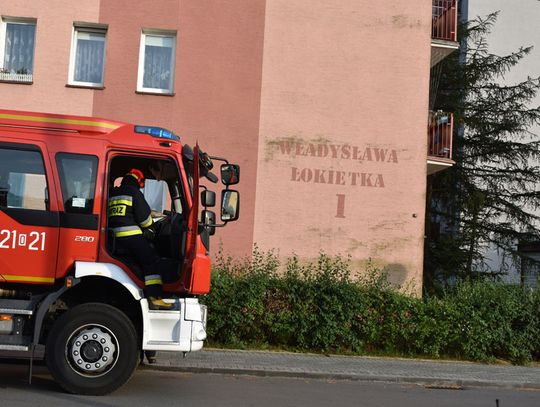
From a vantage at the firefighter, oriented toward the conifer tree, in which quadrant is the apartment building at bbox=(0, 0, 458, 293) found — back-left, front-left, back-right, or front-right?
front-left

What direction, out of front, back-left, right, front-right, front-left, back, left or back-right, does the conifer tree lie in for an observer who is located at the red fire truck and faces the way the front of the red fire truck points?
front-left

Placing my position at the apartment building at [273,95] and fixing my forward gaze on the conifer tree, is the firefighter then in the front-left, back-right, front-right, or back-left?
back-right

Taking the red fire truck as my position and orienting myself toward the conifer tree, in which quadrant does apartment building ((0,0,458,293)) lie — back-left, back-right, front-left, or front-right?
front-left

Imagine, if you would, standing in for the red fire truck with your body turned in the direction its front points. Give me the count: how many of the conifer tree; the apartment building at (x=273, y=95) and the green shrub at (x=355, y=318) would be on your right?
0

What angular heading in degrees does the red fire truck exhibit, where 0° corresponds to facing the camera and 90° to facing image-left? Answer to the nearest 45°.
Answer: approximately 270°

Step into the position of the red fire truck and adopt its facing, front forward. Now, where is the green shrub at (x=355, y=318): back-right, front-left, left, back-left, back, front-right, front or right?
front-left

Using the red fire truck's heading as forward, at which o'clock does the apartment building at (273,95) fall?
The apartment building is roughly at 10 o'clock from the red fire truck.
